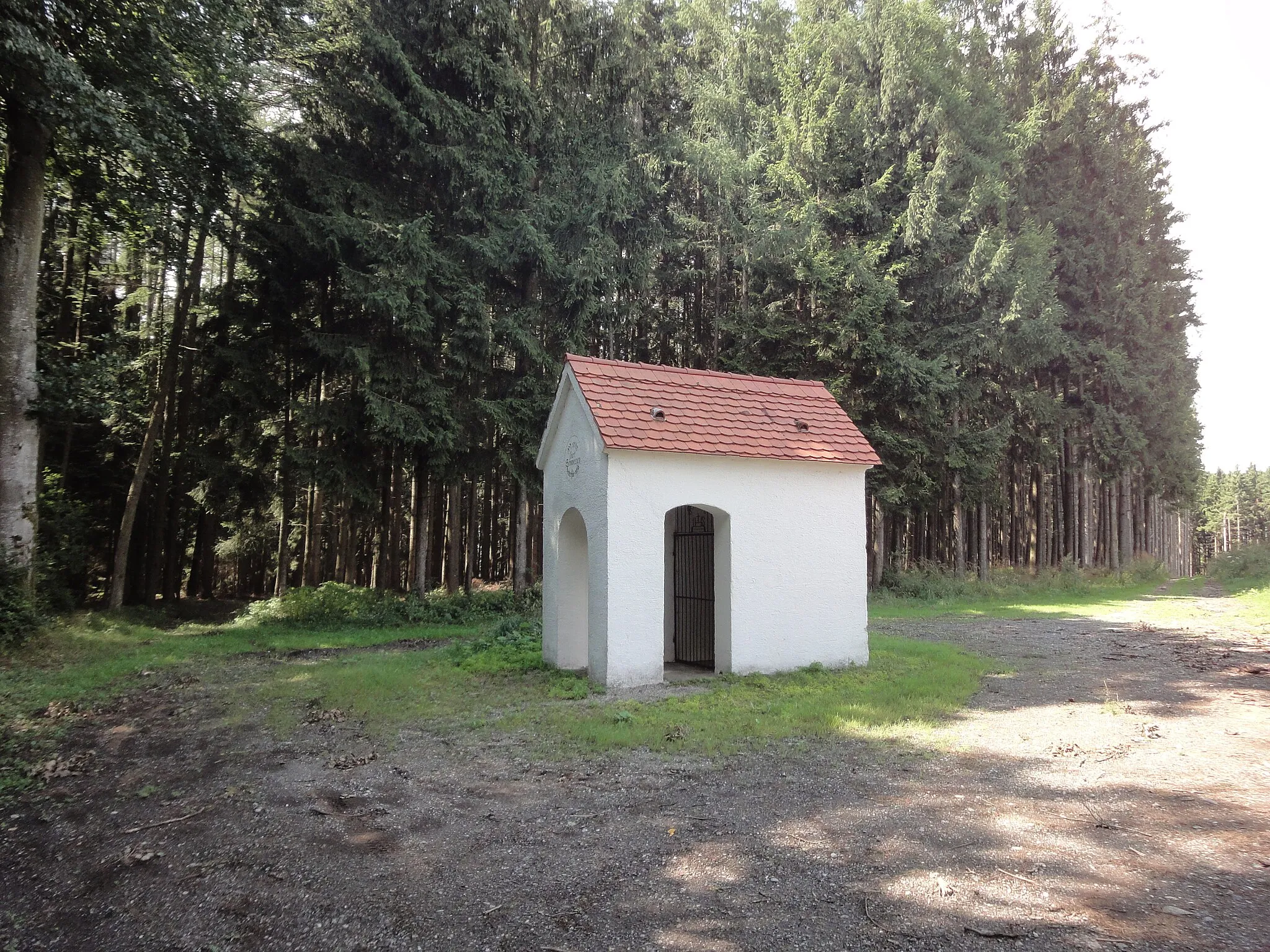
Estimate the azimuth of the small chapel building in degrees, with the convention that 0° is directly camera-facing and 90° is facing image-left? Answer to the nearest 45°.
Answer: approximately 45°
